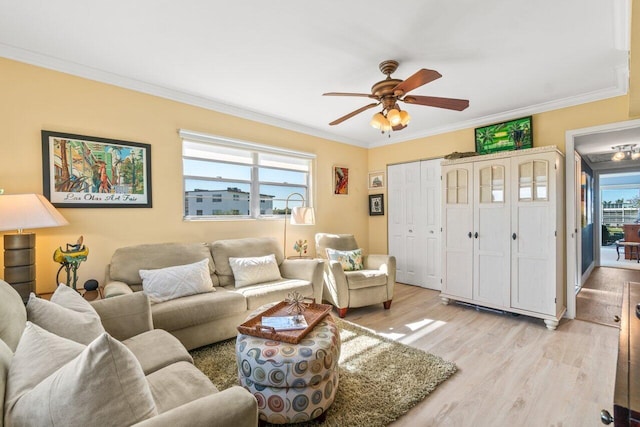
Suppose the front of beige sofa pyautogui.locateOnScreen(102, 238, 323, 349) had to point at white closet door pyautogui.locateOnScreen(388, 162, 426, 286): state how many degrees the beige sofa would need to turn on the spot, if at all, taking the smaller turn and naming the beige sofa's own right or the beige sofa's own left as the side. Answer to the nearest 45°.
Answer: approximately 45° to the beige sofa's own left

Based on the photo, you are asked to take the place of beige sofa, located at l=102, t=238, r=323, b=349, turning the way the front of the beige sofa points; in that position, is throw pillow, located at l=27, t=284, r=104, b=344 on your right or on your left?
on your right

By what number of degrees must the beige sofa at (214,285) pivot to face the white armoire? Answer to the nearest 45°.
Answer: approximately 45° to its left

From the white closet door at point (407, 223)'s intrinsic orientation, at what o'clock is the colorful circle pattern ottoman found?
The colorful circle pattern ottoman is roughly at 11 o'clock from the white closet door.

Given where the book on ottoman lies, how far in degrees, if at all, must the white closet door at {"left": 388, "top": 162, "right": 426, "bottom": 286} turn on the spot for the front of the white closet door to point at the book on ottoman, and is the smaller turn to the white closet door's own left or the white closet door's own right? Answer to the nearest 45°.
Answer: approximately 45° to the white closet door's own left

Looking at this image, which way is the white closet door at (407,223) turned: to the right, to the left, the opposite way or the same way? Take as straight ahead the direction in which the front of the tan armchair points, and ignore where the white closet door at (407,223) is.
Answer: to the right

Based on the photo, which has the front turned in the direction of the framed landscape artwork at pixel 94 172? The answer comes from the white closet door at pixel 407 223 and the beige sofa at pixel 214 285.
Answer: the white closet door

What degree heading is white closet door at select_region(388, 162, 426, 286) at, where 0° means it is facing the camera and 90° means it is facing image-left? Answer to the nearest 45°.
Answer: approximately 45°

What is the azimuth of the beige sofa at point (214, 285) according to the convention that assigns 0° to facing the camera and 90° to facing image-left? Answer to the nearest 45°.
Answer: approximately 315°
